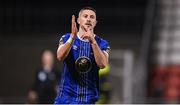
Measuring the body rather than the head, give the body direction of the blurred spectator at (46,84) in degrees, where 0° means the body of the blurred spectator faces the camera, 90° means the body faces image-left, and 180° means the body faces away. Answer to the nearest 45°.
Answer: approximately 0°

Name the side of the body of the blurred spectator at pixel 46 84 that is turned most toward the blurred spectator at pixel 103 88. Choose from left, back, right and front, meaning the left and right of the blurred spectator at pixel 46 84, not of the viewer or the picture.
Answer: left
